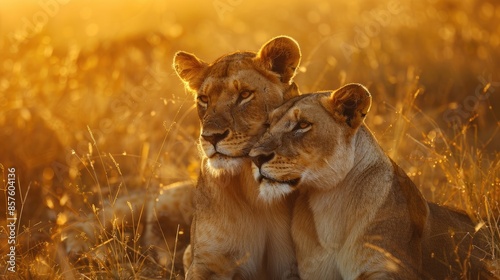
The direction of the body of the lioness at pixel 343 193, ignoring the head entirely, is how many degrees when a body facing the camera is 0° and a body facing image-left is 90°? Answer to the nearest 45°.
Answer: approximately 45°
